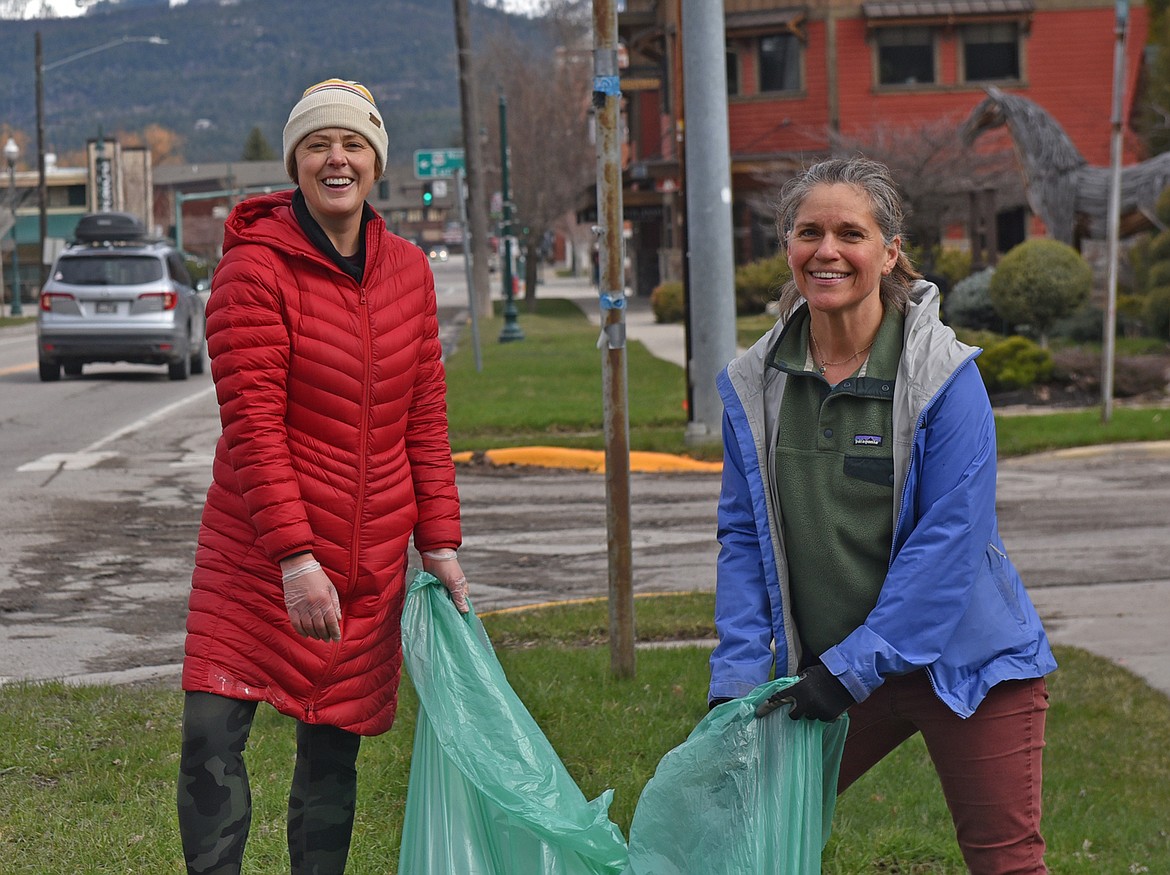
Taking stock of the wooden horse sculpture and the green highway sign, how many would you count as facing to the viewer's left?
1

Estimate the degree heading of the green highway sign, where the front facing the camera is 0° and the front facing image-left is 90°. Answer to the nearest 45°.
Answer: approximately 0°

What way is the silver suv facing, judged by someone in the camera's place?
facing away from the viewer

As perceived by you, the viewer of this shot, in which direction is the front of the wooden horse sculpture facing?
facing to the left of the viewer

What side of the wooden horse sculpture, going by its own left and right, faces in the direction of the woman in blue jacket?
left

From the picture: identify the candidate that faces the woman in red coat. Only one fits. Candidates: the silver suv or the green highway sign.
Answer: the green highway sign
